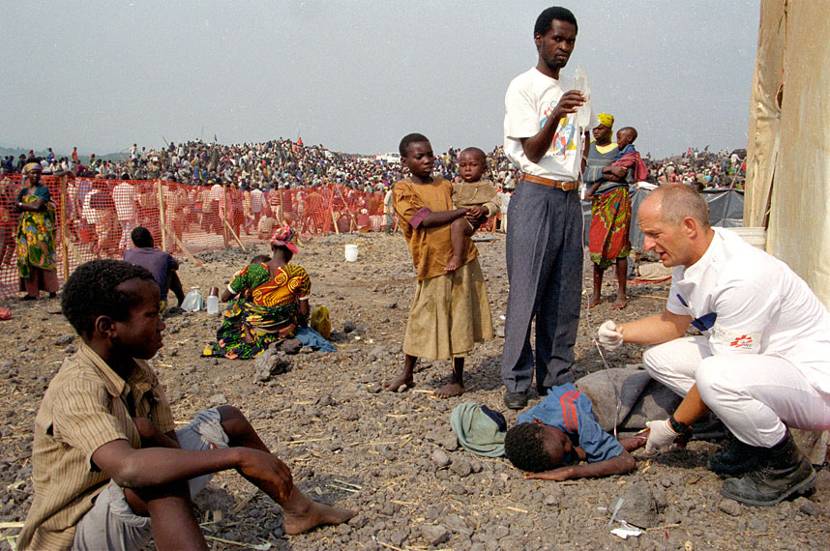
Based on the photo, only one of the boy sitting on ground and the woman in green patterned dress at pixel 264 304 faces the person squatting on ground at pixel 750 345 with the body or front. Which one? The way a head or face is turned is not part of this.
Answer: the boy sitting on ground

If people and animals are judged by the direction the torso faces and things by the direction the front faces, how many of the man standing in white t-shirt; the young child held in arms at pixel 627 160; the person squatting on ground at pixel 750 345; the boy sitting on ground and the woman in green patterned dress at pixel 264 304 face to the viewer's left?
2

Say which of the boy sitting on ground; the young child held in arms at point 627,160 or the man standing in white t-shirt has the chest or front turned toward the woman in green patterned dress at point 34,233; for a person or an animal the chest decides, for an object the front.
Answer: the young child held in arms

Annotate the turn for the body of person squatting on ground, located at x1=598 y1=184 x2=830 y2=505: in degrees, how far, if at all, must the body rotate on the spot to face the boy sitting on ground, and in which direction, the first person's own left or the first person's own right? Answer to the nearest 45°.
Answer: approximately 45° to the first person's own left

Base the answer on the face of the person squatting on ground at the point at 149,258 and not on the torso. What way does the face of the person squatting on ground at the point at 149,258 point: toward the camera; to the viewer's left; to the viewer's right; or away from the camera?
away from the camera

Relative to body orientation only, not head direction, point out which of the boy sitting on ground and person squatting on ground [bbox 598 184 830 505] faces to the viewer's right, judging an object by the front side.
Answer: the boy sitting on ground

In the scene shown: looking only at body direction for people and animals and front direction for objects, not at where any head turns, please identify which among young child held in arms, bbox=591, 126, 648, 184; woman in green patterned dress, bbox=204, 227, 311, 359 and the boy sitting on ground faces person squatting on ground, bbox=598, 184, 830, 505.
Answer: the boy sitting on ground

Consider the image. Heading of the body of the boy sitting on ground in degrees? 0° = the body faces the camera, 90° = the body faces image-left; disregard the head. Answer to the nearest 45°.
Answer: approximately 270°

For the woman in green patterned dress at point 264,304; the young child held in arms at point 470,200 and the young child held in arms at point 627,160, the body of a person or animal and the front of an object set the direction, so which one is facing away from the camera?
the woman in green patterned dress

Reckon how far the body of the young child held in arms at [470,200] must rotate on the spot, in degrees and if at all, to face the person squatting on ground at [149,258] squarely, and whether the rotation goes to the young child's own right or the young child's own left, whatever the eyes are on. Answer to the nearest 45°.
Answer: approximately 90° to the young child's own right

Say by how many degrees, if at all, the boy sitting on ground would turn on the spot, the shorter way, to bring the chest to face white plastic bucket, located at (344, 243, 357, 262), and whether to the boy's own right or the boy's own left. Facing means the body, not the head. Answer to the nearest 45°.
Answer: approximately 90° to the boy's own left

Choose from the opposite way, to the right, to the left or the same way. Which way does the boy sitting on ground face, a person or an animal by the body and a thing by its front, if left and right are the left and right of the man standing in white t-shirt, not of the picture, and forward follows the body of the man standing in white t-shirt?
to the left

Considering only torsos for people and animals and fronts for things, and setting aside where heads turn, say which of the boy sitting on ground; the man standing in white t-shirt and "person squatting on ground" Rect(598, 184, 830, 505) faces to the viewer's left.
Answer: the person squatting on ground

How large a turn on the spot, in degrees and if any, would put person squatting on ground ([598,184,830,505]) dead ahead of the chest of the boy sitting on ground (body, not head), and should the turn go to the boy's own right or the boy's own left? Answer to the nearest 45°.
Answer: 0° — they already face them

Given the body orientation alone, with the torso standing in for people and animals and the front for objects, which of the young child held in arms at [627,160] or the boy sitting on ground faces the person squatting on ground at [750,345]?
the boy sitting on ground
